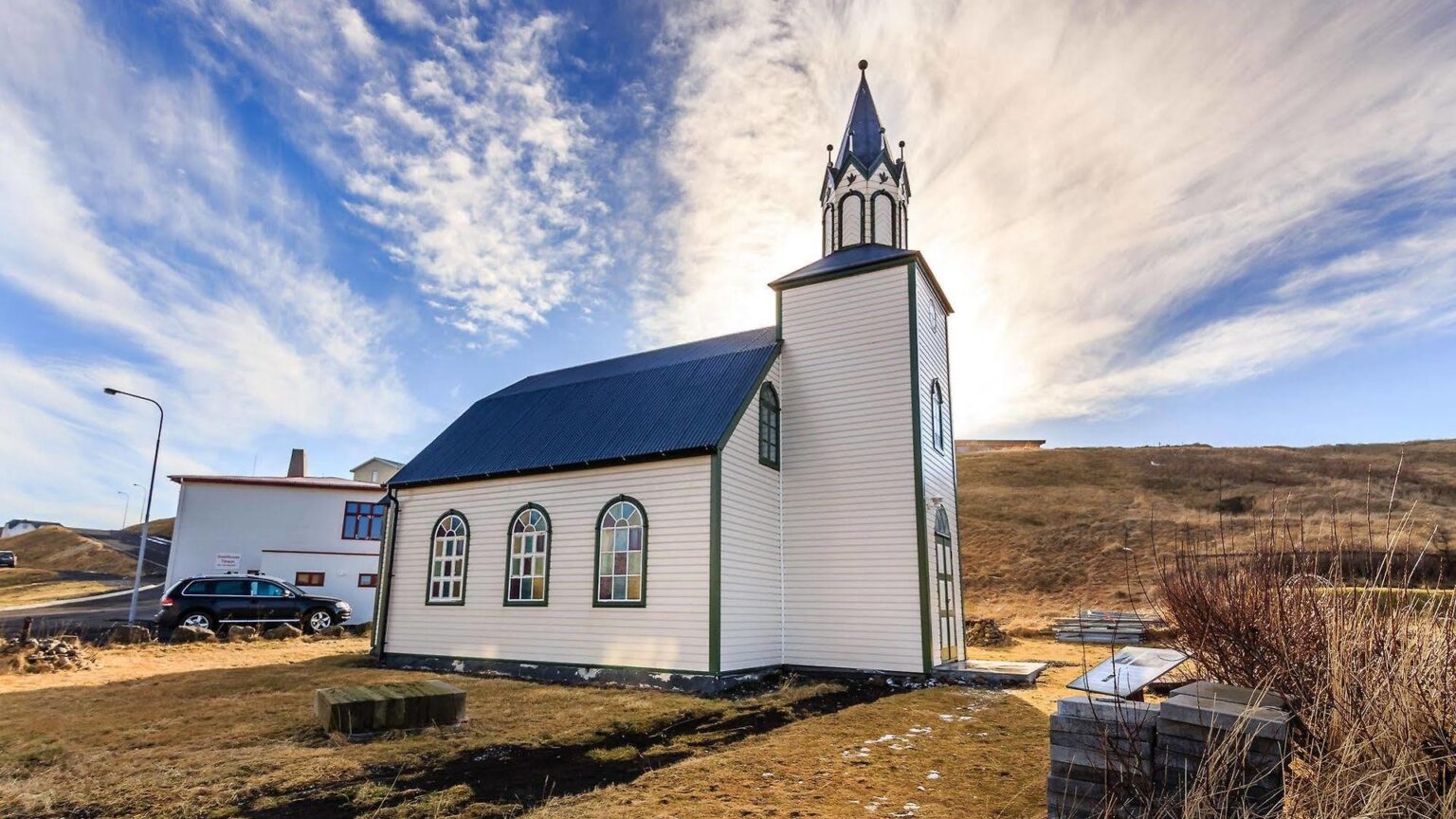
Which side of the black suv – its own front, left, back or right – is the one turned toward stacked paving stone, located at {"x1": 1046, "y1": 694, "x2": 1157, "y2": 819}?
right

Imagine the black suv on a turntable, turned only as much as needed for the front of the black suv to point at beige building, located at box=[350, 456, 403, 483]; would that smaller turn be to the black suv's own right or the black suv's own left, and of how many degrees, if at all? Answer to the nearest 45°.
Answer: approximately 90° to the black suv's own left

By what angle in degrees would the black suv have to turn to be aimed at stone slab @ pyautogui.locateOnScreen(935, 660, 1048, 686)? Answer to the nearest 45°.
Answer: approximately 45° to its right

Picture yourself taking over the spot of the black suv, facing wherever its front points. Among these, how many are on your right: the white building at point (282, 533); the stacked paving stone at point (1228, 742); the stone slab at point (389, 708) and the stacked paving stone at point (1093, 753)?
3

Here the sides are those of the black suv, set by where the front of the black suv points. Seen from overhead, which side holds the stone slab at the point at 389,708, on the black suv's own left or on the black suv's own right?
on the black suv's own right

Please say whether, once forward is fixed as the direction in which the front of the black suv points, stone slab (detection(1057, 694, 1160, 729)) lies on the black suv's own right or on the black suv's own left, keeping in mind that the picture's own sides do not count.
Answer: on the black suv's own right

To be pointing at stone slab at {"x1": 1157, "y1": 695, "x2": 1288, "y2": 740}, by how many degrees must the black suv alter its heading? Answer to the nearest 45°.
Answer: approximately 90° to its right

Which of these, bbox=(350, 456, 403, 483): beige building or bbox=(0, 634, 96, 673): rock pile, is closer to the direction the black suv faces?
the beige building

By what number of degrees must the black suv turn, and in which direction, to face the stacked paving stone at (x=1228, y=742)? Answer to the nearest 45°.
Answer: approximately 90° to its right

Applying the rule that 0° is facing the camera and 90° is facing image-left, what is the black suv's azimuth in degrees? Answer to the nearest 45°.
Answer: approximately 270°

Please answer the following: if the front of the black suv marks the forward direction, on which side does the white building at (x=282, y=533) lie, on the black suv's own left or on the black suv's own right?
on the black suv's own left

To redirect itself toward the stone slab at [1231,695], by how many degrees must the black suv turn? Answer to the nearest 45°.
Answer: approximately 90° to its right
